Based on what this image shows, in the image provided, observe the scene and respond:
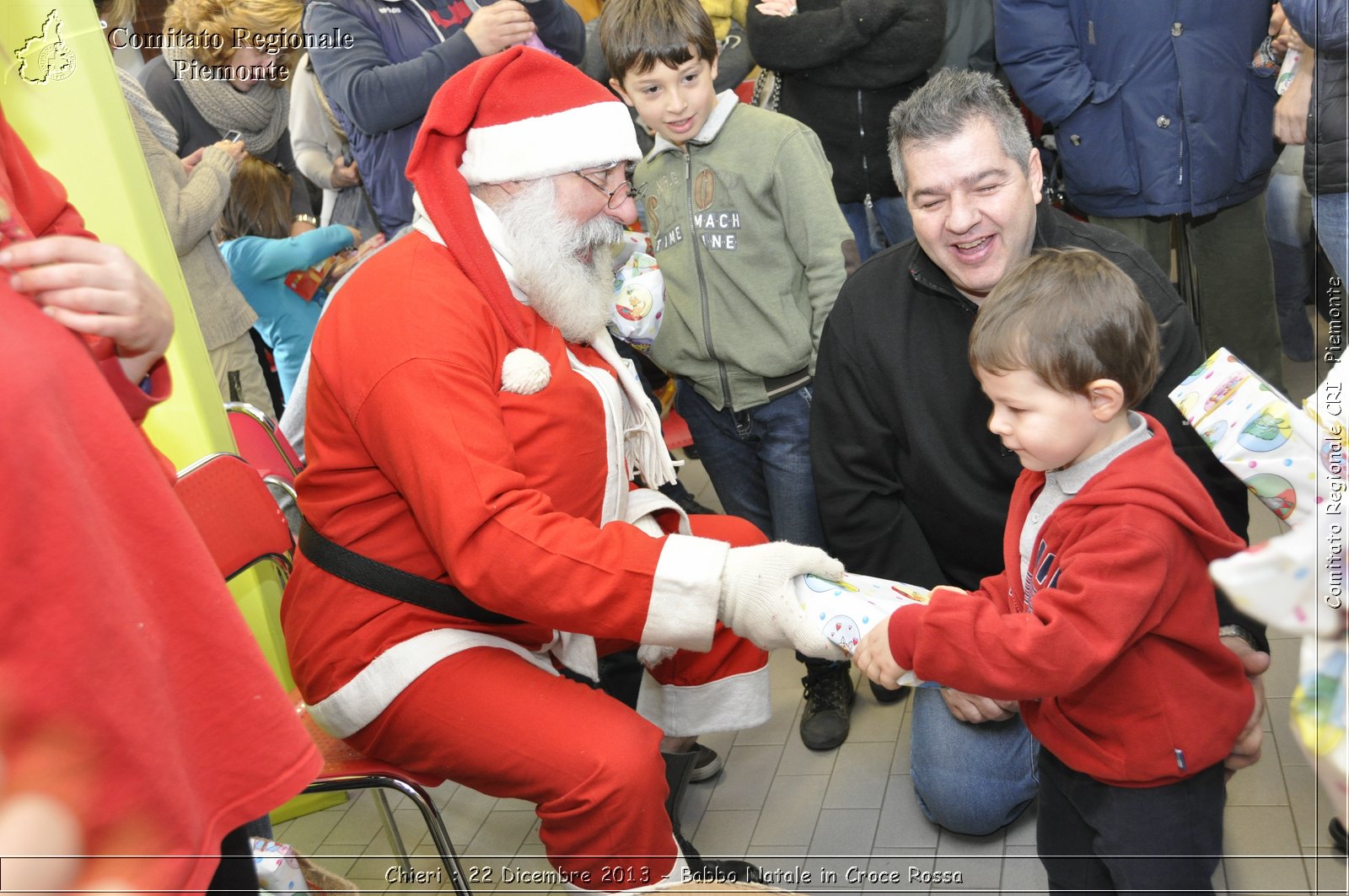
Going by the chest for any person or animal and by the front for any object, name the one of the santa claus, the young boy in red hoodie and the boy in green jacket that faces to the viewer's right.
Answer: the santa claus

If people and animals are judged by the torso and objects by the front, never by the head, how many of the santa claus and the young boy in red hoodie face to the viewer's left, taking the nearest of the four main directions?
1

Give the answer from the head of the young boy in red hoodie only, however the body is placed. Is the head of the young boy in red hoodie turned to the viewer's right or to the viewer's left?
to the viewer's left

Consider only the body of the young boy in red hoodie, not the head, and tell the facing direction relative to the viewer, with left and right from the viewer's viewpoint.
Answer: facing to the left of the viewer

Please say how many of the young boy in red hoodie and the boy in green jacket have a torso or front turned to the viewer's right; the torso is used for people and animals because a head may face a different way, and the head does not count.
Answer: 0

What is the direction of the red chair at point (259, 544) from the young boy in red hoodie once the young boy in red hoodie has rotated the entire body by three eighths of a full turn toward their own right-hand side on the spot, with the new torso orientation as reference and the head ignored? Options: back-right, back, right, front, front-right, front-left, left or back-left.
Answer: back-left

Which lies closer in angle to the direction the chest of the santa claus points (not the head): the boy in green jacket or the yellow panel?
the boy in green jacket

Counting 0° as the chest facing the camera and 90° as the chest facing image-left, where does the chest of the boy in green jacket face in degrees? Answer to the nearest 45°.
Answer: approximately 45°

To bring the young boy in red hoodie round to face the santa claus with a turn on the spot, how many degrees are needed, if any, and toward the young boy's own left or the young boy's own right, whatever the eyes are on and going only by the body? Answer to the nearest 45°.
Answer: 0° — they already face them

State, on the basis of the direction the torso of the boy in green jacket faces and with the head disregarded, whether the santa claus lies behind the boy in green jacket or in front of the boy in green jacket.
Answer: in front

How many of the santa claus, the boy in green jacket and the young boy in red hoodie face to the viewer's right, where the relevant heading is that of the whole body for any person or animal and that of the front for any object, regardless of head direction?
1

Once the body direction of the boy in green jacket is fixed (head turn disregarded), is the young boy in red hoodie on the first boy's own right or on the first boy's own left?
on the first boy's own left

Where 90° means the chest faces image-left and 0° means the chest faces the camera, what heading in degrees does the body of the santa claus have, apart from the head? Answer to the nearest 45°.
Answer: approximately 270°
